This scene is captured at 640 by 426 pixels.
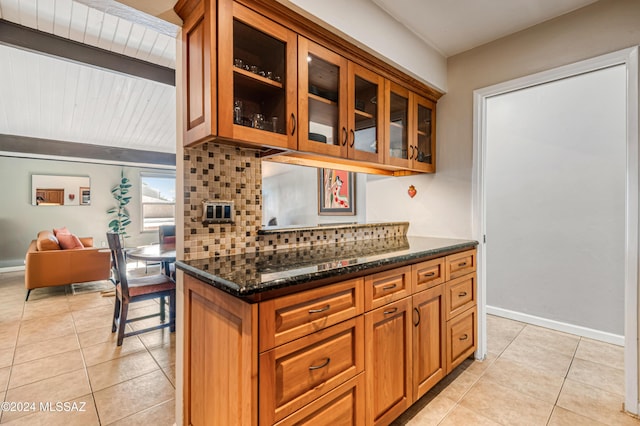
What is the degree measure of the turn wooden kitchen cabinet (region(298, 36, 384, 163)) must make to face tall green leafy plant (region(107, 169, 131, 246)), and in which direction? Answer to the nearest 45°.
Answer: approximately 180°

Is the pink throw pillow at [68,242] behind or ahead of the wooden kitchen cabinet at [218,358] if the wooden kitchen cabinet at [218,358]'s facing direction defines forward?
behind

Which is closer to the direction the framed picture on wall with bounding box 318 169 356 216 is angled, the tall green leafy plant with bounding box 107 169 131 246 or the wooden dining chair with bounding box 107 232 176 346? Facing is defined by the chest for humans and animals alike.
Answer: the wooden dining chair

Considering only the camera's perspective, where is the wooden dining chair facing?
facing to the right of the viewer

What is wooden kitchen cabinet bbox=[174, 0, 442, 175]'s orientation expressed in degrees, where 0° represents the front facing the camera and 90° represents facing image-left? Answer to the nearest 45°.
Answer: approximately 315°

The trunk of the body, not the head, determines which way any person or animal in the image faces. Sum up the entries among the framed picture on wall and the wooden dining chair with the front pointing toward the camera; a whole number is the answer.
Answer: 1

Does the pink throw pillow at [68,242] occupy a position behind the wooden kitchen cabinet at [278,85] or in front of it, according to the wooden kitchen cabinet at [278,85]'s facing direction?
behind

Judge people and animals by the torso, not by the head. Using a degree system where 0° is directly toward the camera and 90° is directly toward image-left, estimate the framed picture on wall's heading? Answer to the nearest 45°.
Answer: approximately 0°
